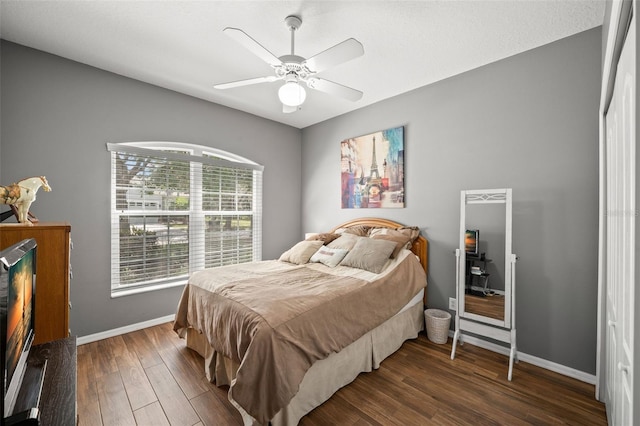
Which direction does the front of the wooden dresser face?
to the viewer's right

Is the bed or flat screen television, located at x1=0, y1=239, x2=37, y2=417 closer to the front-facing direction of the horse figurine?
the bed

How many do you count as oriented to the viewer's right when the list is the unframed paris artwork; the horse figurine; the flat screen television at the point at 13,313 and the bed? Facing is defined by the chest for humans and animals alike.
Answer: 2

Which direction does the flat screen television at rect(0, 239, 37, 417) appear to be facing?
to the viewer's right

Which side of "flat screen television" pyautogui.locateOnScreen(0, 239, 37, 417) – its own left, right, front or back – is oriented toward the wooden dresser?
left

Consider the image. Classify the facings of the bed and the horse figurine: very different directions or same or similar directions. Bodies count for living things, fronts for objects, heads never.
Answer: very different directions

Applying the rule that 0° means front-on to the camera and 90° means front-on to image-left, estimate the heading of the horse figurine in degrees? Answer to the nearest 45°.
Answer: approximately 270°

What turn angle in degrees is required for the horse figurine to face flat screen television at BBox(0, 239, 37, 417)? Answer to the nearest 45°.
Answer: approximately 90° to its right

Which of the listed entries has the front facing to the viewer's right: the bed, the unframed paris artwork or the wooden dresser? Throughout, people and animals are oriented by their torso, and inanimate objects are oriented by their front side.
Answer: the wooden dresser
